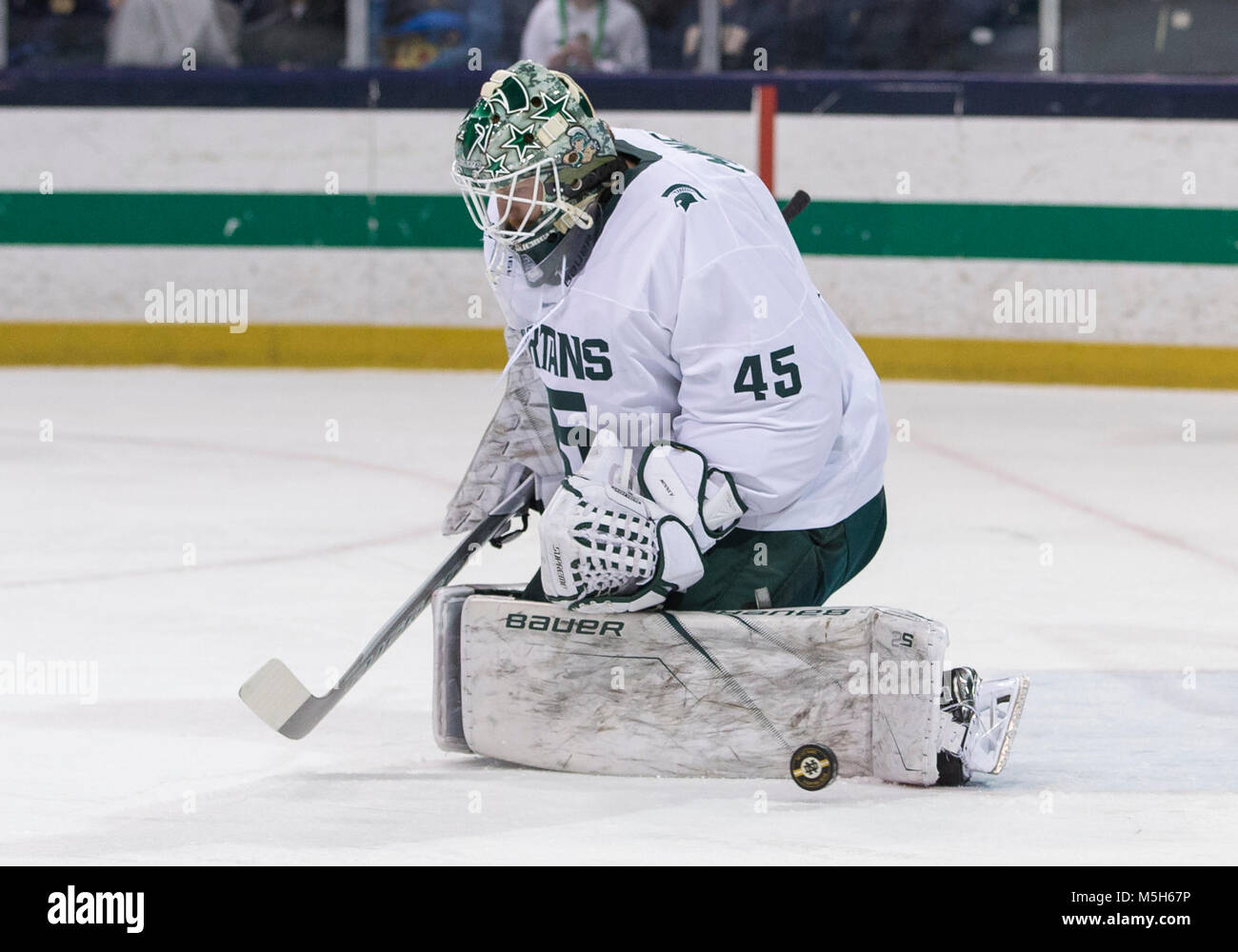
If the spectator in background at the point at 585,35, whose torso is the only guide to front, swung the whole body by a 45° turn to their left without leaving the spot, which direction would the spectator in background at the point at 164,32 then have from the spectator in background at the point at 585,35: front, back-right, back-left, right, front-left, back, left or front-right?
back-right

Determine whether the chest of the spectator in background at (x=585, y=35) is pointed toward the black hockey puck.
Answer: yes

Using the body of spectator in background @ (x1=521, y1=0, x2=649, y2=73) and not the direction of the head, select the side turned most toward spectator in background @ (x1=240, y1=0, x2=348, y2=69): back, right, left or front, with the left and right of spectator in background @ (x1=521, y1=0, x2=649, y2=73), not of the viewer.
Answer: right

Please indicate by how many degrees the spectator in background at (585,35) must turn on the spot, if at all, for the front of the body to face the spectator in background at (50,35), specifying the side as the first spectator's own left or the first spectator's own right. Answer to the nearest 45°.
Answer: approximately 90° to the first spectator's own right

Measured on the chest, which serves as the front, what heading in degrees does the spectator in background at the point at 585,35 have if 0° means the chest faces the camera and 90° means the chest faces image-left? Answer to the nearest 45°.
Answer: approximately 0°

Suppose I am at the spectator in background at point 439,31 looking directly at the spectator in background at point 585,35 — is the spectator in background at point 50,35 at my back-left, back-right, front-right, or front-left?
back-right

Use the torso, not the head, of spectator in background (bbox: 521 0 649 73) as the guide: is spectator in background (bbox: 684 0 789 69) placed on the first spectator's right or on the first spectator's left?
on the first spectator's left

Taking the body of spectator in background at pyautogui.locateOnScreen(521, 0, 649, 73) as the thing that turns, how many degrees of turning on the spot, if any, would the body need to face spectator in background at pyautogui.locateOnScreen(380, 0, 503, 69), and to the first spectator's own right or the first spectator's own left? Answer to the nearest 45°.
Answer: approximately 135° to the first spectator's own right
